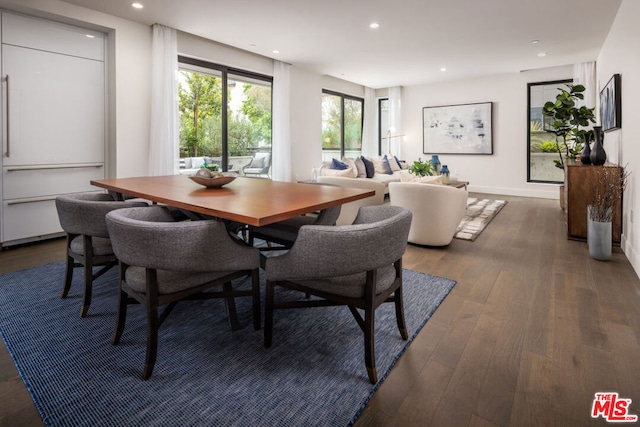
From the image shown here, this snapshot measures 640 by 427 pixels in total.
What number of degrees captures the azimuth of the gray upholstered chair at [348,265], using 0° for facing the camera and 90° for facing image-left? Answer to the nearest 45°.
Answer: approximately 135°

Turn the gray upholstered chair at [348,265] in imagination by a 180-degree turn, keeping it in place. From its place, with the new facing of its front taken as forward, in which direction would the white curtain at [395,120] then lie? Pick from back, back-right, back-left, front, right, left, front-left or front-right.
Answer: back-left

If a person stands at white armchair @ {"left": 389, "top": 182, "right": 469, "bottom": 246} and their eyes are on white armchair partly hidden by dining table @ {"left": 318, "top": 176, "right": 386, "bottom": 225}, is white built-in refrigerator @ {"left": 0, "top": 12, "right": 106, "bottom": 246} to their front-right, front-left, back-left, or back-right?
front-left

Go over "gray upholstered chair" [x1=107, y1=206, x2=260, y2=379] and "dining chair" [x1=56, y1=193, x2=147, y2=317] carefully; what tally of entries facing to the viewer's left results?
0

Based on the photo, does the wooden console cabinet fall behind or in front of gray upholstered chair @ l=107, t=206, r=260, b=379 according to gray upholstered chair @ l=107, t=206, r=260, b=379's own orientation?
in front

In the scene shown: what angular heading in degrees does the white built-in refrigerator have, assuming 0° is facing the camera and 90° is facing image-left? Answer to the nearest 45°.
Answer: approximately 315°

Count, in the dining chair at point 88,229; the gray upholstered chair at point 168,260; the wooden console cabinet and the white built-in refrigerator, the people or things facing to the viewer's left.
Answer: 1

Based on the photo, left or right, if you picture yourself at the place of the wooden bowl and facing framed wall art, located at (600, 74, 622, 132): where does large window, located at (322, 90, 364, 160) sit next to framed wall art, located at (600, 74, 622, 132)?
left

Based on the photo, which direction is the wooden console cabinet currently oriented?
to the viewer's left

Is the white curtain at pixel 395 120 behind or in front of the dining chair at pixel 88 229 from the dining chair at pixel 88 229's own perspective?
in front

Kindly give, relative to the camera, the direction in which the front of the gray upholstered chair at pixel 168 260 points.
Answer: facing away from the viewer and to the right of the viewer

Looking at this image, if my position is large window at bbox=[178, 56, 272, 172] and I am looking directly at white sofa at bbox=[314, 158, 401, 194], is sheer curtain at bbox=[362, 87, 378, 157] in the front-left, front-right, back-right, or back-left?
front-left

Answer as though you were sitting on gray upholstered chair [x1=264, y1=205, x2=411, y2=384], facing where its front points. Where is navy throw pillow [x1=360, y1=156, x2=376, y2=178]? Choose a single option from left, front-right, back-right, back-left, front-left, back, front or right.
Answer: front-right

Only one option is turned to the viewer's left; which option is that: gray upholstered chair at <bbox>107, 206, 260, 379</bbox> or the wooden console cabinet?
the wooden console cabinet

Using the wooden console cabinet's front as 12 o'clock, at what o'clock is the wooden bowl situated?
The wooden bowl is roughly at 10 o'clock from the wooden console cabinet.

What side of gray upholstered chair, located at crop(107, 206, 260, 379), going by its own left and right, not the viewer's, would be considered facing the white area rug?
front
